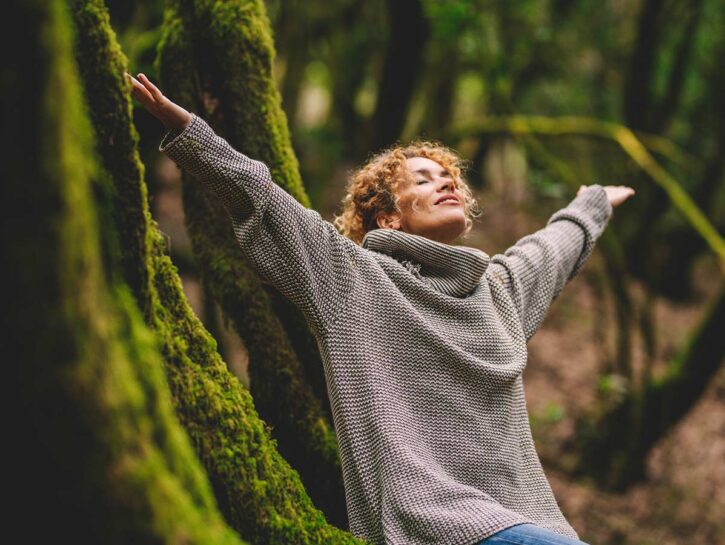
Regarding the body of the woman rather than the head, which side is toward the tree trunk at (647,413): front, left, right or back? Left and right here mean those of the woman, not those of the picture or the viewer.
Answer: left

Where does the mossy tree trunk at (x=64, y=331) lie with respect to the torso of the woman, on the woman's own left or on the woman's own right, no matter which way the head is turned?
on the woman's own right

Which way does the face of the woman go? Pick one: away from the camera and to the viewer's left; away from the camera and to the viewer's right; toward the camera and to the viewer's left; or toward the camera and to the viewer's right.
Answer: toward the camera and to the viewer's right

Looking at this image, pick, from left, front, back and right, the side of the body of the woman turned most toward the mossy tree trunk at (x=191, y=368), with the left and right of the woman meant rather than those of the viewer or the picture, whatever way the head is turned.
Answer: right

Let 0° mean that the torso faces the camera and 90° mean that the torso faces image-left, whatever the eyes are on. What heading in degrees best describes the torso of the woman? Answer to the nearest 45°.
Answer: approximately 315°

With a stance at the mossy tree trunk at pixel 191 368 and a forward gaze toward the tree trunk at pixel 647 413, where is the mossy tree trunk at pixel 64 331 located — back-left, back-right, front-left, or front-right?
back-right
